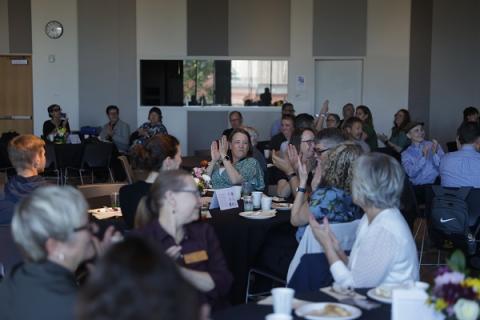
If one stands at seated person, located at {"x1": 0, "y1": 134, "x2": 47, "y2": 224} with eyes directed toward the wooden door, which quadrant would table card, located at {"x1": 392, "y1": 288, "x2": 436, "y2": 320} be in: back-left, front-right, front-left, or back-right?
back-right

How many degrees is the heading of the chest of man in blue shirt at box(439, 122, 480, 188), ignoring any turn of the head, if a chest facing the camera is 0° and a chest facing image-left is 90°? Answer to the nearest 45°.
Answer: approximately 180°

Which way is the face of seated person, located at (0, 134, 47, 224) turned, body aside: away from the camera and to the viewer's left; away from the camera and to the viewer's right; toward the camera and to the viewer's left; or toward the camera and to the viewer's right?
away from the camera and to the viewer's right

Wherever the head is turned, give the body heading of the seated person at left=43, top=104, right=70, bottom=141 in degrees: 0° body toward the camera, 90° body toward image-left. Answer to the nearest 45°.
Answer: approximately 315°

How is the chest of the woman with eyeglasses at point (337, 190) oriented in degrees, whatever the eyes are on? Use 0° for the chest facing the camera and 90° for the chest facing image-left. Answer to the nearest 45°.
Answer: approximately 135°

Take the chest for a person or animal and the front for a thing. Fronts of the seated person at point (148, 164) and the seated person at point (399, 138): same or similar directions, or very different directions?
very different directions

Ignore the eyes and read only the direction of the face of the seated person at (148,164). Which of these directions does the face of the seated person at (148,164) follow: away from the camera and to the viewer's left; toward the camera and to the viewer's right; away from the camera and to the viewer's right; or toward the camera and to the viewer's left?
away from the camera and to the viewer's right

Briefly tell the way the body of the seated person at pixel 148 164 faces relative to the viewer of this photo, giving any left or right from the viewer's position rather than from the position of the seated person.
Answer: facing away from the viewer and to the right of the viewer

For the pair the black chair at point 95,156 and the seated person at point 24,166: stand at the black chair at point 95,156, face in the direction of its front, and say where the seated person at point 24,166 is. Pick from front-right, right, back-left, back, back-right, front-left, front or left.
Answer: back-left
